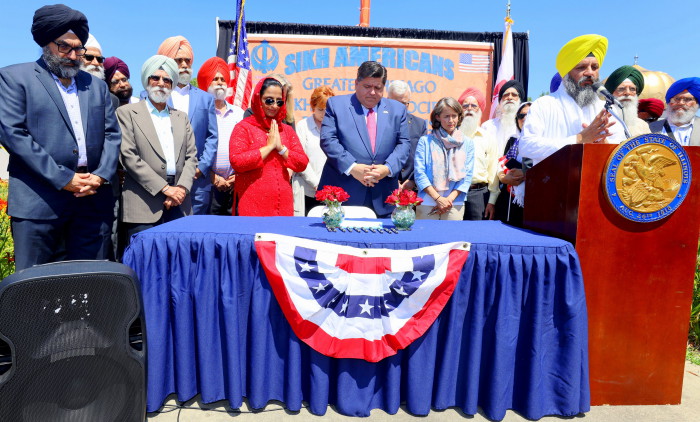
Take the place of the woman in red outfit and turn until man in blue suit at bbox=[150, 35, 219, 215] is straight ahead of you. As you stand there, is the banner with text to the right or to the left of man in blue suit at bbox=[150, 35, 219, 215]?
right

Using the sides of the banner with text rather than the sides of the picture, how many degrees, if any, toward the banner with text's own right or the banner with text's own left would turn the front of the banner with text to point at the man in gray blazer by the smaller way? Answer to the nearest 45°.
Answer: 0° — it already faces them

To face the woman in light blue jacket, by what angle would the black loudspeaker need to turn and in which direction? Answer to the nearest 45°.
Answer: approximately 90° to its left

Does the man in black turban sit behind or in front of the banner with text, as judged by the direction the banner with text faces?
in front

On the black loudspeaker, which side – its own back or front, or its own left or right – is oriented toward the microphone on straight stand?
left

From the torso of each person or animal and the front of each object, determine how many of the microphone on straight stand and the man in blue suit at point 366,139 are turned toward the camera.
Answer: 1

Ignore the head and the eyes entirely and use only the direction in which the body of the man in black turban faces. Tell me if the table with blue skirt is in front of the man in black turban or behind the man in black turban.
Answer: in front

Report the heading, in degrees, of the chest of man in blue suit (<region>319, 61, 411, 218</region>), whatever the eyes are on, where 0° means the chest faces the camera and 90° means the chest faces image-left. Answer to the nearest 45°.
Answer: approximately 0°
